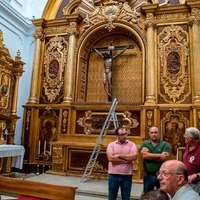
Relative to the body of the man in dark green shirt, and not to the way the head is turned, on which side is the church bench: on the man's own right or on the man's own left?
on the man's own right

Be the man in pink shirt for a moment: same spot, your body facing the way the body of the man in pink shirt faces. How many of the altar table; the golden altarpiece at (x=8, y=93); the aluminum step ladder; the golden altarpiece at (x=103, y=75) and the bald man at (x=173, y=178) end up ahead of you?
1

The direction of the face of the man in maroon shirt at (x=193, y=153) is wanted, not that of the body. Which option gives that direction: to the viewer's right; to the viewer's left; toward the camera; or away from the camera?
to the viewer's left

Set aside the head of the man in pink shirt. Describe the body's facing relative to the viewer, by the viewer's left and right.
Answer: facing the viewer

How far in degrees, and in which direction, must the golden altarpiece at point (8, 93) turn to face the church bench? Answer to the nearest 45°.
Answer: approximately 45° to its right

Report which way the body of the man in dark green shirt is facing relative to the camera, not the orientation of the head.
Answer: toward the camera

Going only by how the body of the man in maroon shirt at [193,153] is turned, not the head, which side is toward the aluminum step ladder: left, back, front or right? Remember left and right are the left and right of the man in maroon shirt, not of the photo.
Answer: right

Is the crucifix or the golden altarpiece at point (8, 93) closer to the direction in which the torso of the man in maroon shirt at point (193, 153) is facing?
the golden altarpiece

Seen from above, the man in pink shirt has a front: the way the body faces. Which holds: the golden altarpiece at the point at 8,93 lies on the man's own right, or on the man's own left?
on the man's own right

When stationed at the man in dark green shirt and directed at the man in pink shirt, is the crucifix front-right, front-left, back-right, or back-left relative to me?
front-right

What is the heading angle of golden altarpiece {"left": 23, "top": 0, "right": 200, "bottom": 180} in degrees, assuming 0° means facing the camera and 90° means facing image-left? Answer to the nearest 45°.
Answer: approximately 0°

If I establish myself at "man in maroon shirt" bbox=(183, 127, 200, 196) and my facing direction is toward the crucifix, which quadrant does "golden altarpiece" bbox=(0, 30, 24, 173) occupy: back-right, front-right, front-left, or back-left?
front-left

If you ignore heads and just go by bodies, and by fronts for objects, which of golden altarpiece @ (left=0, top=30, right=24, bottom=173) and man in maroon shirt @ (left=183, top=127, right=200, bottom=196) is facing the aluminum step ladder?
the golden altarpiece
